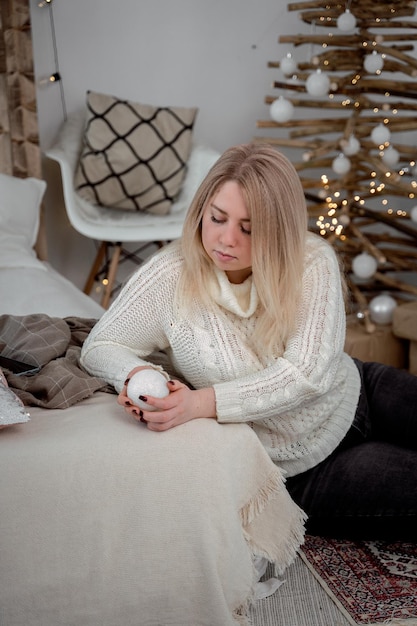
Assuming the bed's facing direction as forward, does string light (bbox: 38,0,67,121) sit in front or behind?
behind

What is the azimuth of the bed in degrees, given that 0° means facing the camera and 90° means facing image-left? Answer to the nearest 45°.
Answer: approximately 0°

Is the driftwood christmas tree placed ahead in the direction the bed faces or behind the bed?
behind

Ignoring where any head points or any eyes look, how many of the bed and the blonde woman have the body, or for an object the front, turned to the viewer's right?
0

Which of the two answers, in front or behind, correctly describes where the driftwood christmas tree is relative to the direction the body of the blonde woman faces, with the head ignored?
behind

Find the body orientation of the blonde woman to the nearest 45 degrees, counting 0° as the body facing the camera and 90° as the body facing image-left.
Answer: approximately 45°

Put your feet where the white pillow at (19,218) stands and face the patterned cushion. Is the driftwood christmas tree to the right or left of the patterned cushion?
right
